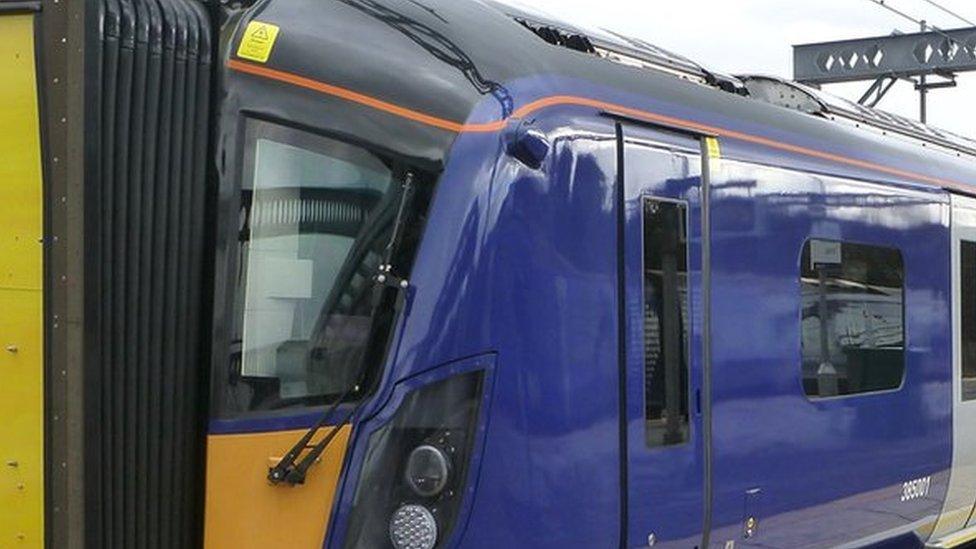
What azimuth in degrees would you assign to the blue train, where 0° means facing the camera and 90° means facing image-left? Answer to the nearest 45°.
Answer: approximately 45°
